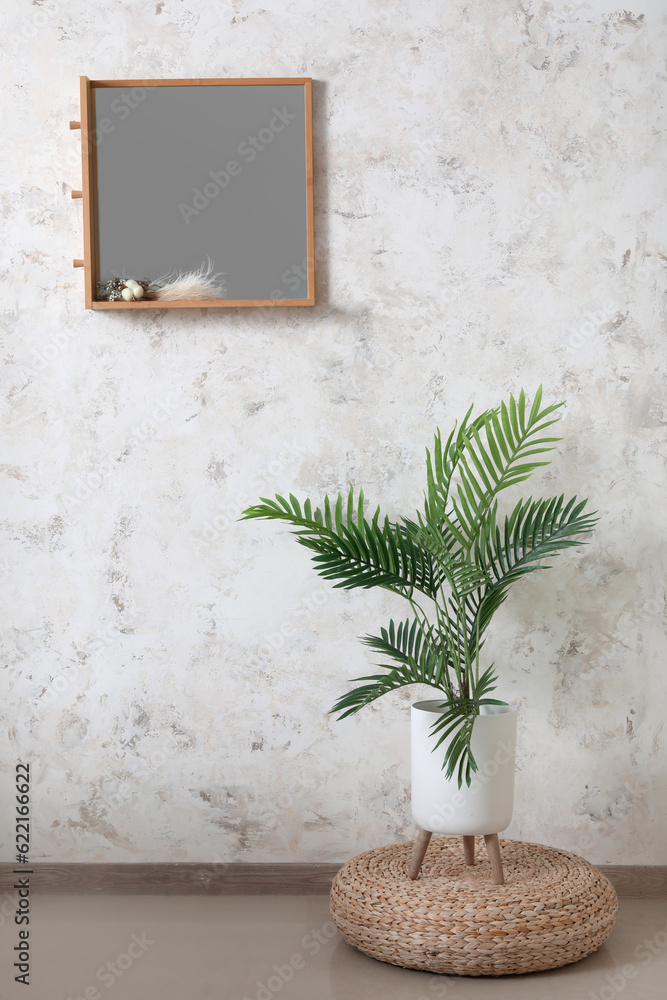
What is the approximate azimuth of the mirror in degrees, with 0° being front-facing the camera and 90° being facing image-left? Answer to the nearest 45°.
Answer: approximately 0°
